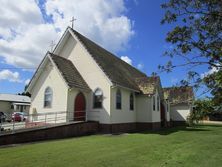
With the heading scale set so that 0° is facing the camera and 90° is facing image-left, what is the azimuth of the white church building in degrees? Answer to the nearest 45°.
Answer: approximately 45°
